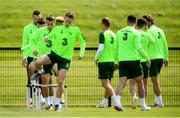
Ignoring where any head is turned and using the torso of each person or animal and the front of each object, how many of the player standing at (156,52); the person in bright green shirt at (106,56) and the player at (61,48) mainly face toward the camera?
1

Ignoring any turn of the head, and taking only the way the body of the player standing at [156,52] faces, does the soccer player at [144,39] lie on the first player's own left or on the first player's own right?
on the first player's own left

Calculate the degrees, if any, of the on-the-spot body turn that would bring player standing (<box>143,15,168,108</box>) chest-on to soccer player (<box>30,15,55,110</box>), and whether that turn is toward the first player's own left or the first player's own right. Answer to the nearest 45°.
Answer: approximately 45° to the first player's own left

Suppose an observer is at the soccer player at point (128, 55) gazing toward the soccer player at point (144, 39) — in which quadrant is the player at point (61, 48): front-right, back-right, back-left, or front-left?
back-left

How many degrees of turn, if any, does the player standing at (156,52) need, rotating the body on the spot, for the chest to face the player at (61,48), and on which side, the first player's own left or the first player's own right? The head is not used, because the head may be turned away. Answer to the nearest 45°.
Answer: approximately 90° to the first player's own left

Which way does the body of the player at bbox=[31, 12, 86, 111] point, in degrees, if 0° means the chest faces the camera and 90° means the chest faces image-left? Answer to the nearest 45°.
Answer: approximately 0°

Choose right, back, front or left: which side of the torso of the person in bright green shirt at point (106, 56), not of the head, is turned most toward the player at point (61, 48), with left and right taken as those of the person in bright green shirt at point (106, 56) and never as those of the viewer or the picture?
left

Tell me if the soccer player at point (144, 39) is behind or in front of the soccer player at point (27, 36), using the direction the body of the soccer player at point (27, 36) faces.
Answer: in front

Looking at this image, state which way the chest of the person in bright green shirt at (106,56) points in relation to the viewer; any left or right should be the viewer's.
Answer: facing away from the viewer and to the left of the viewer

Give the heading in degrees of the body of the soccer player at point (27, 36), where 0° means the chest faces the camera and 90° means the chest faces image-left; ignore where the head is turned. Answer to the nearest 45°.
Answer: approximately 315°

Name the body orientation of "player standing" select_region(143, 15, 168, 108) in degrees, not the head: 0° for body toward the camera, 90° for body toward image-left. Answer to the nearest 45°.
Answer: approximately 135°

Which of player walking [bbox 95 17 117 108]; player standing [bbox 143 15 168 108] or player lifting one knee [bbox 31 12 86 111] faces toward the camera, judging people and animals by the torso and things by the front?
player lifting one knee [bbox 31 12 86 111]

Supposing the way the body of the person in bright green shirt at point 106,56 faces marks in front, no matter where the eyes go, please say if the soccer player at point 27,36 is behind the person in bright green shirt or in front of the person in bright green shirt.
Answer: in front
